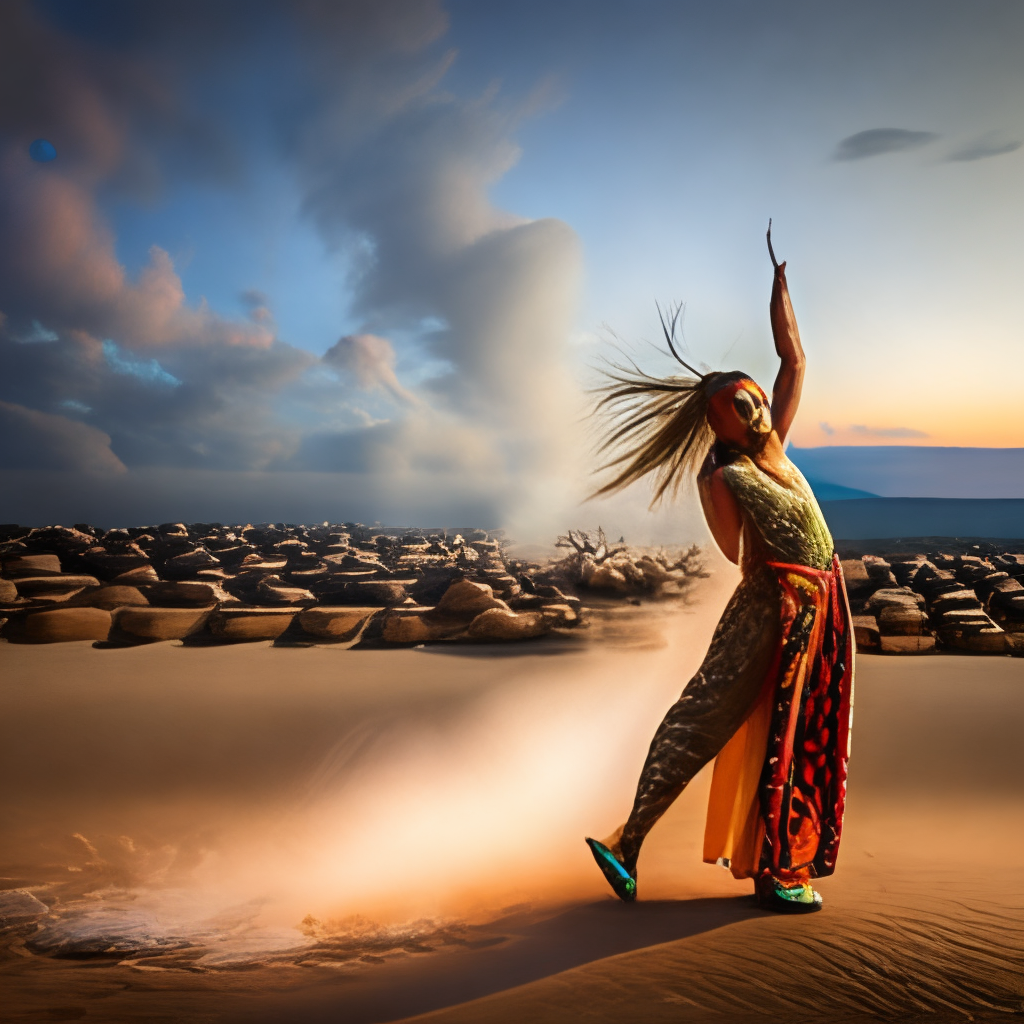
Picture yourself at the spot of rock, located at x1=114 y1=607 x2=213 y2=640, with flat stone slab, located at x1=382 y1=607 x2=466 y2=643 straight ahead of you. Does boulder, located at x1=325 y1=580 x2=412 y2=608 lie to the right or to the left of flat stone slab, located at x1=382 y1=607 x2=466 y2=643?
left

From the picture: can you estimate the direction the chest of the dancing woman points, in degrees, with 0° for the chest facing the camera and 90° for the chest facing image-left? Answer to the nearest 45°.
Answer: approximately 315°

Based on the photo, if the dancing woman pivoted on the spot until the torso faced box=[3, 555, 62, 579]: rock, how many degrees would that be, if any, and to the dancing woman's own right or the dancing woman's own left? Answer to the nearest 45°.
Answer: approximately 180°

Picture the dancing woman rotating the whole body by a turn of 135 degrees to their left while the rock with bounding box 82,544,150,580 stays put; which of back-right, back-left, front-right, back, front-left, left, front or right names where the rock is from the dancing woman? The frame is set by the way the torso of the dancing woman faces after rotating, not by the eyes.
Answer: front-left

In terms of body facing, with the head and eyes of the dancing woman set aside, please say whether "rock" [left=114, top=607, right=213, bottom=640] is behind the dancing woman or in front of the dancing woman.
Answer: behind

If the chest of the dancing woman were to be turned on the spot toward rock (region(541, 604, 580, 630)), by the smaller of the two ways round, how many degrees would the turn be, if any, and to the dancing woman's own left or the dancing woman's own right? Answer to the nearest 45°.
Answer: approximately 135° to the dancing woman's own left

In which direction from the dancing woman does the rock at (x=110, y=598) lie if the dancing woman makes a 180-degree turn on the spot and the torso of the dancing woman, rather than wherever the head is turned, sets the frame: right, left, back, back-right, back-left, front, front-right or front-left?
front

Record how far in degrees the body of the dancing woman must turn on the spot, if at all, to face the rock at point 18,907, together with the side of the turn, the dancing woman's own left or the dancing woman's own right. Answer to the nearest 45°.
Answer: approximately 135° to the dancing woman's own right

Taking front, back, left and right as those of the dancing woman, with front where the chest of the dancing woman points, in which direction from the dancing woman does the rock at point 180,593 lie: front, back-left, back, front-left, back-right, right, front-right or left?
back

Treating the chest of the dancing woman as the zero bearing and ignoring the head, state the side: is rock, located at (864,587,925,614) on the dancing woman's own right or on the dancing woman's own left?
on the dancing woman's own left

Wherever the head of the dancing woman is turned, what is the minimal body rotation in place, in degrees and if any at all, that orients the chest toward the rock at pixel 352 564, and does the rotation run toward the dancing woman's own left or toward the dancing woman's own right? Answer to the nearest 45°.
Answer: approximately 180°

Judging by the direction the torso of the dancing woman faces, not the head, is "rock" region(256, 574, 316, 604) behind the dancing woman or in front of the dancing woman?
behind
